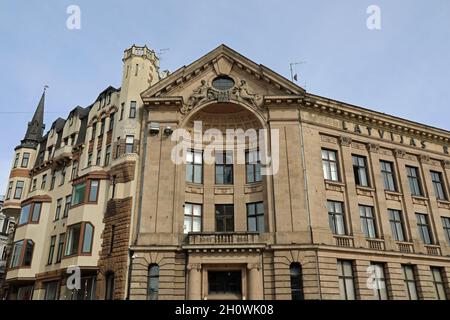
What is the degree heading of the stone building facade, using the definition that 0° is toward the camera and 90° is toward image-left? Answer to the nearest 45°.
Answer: approximately 0°
